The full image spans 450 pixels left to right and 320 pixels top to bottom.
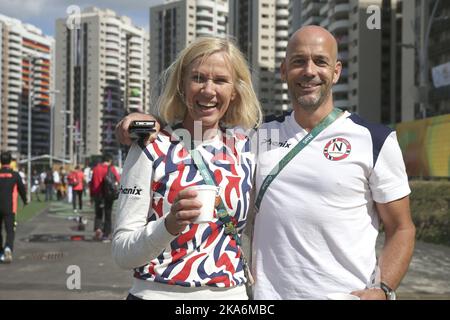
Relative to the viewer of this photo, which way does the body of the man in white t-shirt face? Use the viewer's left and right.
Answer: facing the viewer

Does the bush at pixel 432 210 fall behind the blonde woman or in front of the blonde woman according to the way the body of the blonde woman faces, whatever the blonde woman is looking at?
behind

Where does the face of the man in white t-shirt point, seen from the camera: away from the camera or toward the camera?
toward the camera

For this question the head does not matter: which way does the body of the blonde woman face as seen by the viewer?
toward the camera

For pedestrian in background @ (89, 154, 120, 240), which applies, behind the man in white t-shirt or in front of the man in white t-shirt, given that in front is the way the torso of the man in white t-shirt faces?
behind
